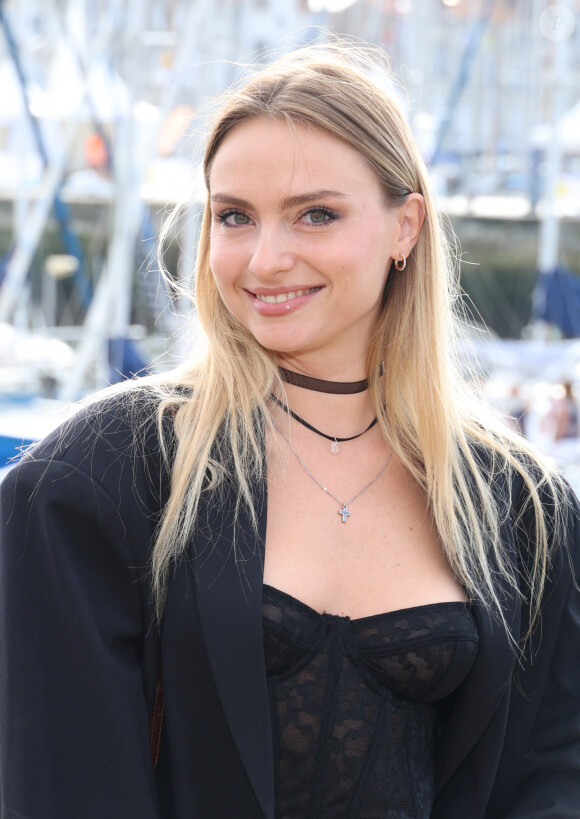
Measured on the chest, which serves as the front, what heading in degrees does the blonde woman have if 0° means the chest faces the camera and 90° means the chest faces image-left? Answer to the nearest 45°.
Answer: approximately 0°
